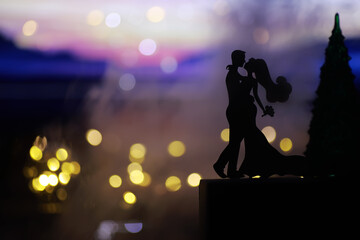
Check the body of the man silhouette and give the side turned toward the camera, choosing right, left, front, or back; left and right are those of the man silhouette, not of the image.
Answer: right

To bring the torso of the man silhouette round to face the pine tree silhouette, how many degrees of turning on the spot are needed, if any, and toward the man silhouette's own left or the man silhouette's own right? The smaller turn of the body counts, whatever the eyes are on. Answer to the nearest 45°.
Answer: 0° — they already face it
